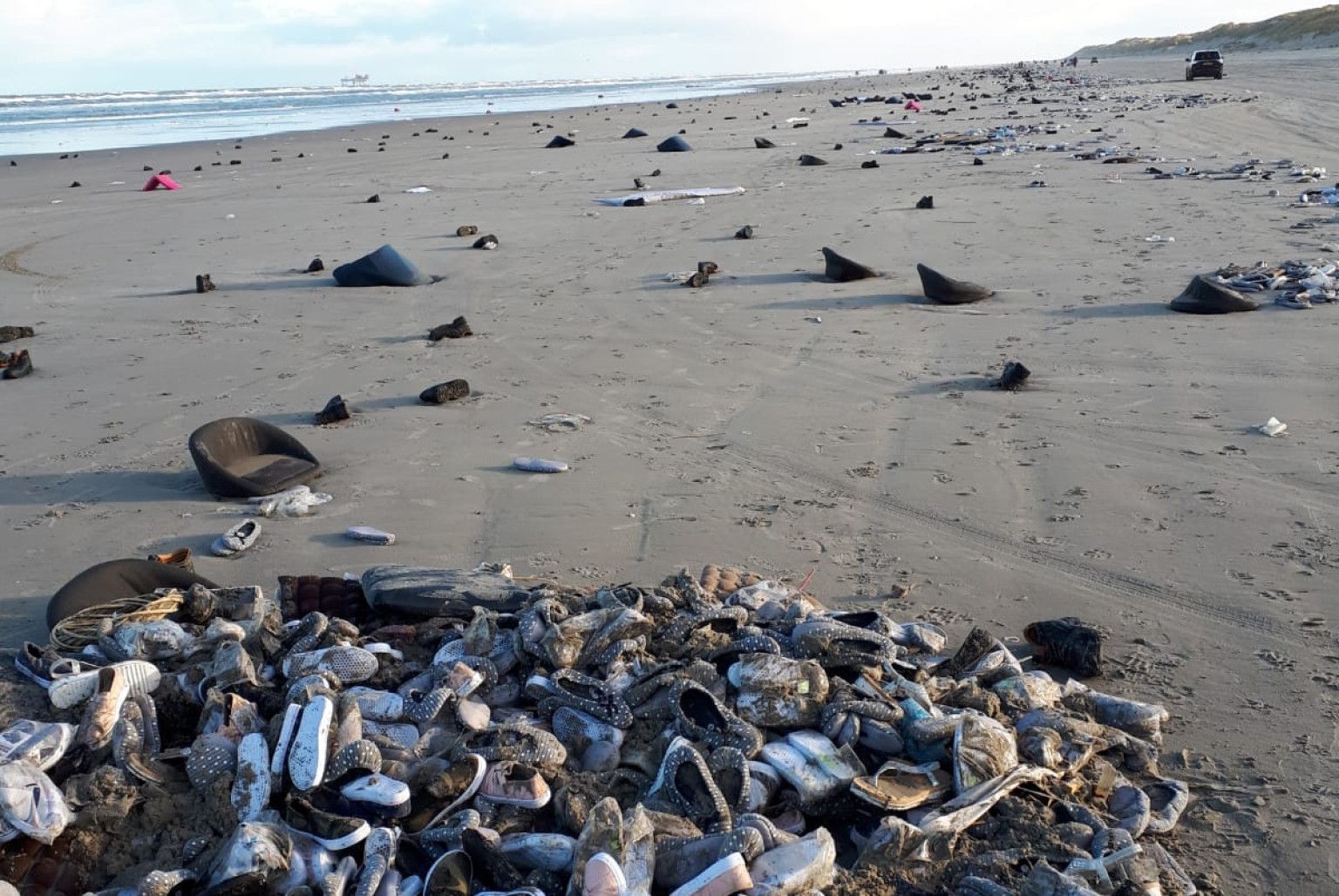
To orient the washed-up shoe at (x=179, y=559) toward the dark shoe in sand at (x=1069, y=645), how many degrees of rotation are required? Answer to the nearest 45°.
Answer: approximately 135° to its left

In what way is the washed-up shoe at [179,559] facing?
to the viewer's left

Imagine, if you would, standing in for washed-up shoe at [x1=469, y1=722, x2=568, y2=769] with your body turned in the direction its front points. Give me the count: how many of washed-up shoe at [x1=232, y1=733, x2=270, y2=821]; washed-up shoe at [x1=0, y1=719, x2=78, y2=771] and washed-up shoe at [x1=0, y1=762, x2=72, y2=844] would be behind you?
3

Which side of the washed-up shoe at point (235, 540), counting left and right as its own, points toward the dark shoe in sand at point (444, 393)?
back

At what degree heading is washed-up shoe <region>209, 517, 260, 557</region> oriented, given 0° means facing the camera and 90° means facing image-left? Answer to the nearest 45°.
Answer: approximately 45°
